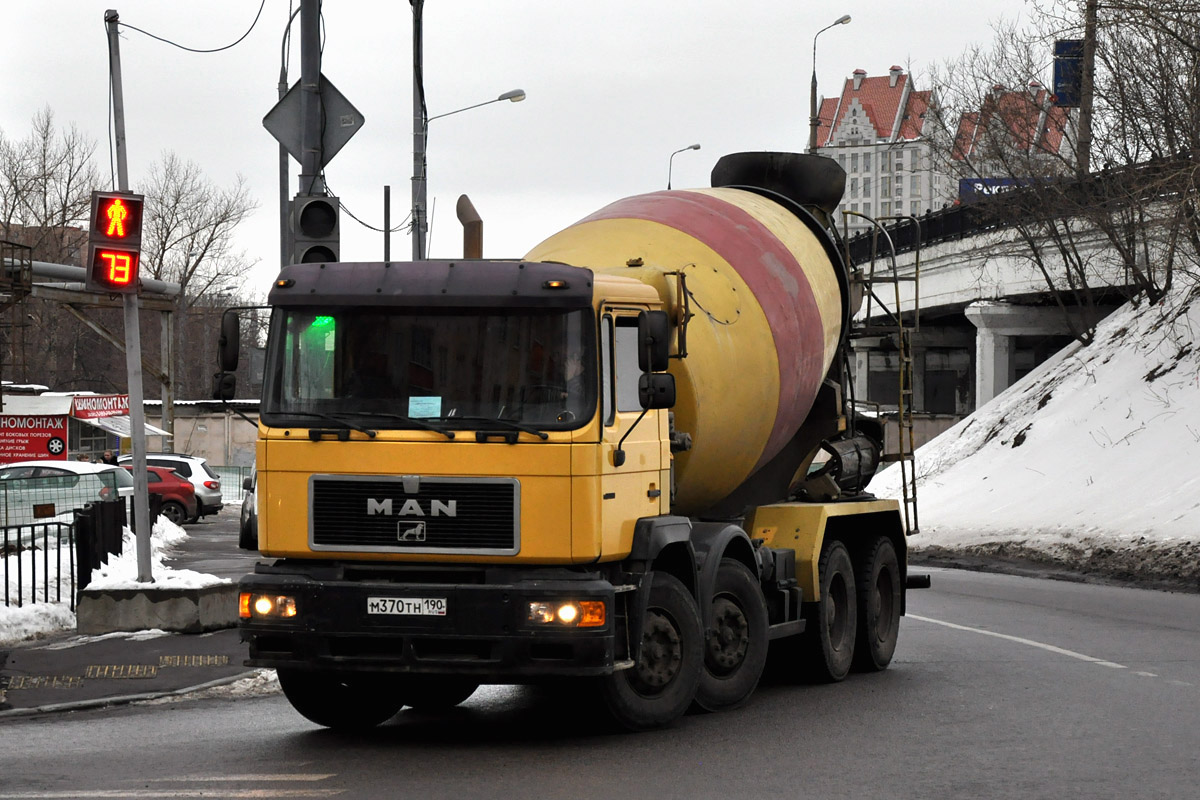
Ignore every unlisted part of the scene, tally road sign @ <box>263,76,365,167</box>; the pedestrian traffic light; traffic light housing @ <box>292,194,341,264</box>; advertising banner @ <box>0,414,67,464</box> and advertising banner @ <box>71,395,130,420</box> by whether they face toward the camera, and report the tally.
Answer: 4

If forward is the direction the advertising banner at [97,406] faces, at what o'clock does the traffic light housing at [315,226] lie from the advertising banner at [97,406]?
The traffic light housing is roughly at 12 o'clock from the advertising banner.

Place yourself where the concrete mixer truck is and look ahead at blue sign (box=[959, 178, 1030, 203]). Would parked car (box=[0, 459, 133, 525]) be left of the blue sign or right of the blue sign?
left

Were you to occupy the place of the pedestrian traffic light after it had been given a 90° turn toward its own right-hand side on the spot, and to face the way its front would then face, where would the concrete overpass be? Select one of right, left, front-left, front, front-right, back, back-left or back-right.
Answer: back-right

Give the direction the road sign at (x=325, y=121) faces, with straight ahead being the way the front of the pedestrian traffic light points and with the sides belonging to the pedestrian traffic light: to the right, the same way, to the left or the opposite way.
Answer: the opposite way

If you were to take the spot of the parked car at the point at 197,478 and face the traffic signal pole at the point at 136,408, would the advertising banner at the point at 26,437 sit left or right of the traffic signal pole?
right

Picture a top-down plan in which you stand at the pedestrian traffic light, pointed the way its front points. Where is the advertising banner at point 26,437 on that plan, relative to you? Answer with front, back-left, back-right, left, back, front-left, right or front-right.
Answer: back

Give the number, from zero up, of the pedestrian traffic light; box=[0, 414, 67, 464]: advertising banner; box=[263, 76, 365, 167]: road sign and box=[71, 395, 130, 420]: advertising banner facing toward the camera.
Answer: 3

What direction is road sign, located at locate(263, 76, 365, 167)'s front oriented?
away from the camera

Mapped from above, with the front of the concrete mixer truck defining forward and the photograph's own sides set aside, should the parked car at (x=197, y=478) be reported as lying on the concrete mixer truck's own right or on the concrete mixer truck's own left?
on the concrete mixer truck's own right
